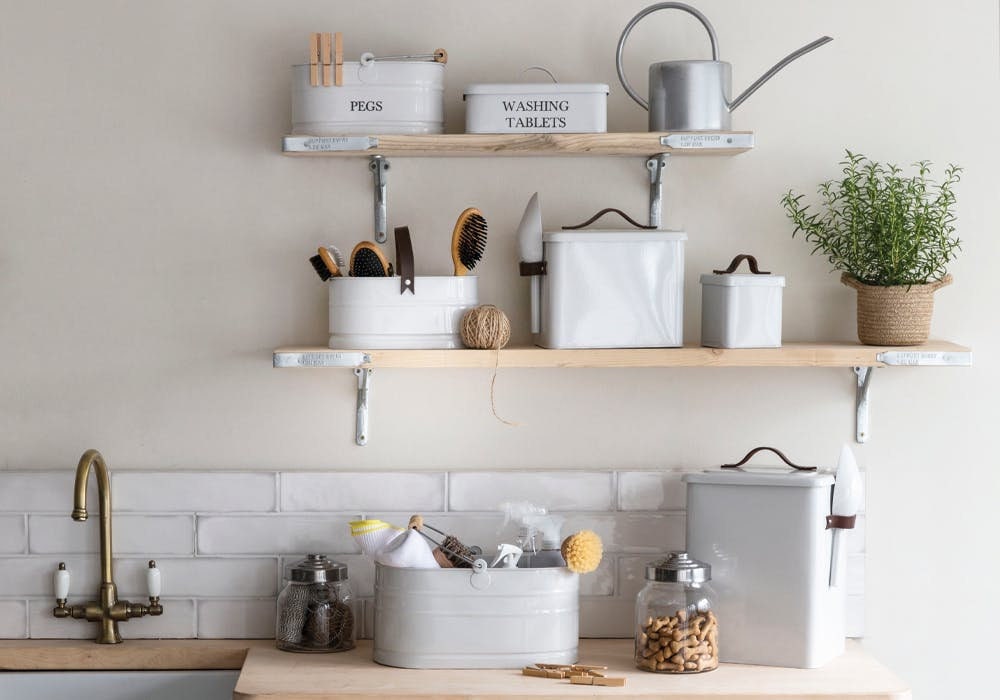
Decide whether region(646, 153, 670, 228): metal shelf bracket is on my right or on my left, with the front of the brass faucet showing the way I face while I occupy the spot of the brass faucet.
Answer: on my left

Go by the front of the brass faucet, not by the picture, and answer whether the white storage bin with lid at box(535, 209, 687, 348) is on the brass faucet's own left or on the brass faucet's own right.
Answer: on the brass faucet's own left

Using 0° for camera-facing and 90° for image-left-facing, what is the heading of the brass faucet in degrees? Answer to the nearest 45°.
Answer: approximately 45°

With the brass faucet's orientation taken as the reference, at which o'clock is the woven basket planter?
The woven basket planter is roughly at 8 o'clock from the brass faucet.

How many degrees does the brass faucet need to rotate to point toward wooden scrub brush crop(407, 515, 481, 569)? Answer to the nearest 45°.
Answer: approximately 90° to its left

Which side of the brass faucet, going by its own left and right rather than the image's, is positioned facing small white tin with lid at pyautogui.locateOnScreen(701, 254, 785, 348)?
left

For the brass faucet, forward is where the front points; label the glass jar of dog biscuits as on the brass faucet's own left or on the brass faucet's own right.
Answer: on the brass faucet's own left
